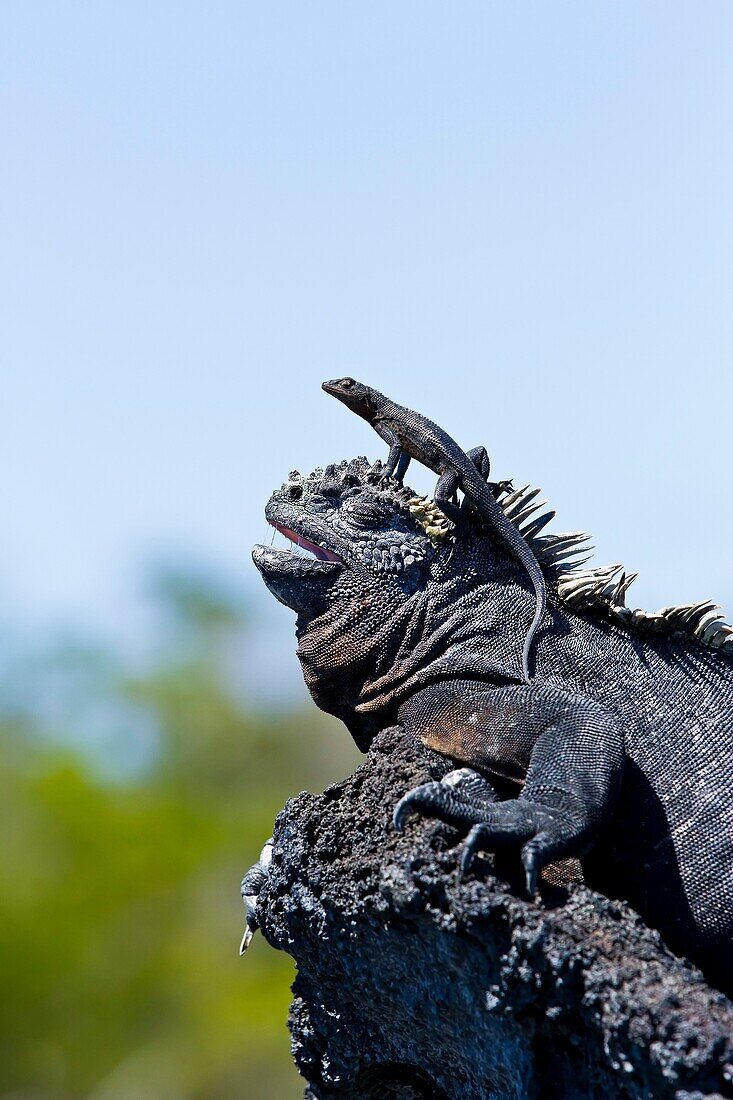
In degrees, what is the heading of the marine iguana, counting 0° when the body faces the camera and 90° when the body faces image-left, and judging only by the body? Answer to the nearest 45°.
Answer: approximately 90°
